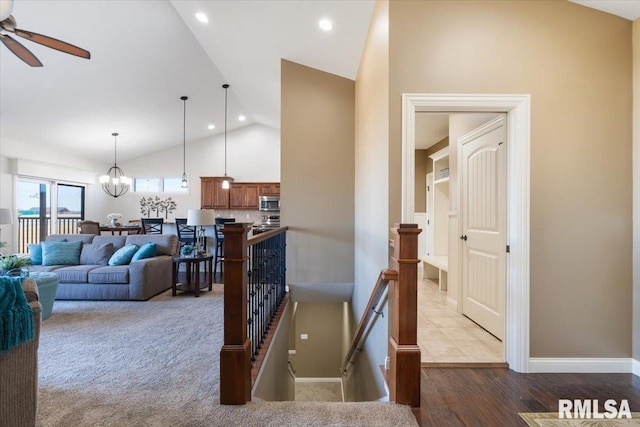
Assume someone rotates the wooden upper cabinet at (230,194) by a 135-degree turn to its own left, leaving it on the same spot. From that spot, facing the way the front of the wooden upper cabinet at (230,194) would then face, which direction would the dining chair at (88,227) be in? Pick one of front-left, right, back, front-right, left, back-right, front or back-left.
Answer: back-left

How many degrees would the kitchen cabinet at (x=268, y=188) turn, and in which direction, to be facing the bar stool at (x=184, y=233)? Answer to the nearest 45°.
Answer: approximately 90° to its right

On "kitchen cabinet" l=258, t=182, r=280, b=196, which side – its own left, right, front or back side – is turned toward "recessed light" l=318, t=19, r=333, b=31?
front

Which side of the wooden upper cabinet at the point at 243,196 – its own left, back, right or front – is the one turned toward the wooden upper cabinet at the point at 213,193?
right

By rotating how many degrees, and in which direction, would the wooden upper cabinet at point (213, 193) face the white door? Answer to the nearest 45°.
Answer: approximately 45° to its left

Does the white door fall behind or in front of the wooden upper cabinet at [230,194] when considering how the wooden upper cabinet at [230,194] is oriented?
in front

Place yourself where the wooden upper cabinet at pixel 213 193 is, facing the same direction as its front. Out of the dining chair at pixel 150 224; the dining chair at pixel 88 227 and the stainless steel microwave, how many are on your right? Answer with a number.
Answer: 2

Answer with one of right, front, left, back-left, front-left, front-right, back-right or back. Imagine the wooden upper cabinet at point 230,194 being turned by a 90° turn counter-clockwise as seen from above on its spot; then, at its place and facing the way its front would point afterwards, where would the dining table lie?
back

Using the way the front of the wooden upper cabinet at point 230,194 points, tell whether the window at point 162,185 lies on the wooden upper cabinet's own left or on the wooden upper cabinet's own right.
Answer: on the wooden upper cabinet's own right
